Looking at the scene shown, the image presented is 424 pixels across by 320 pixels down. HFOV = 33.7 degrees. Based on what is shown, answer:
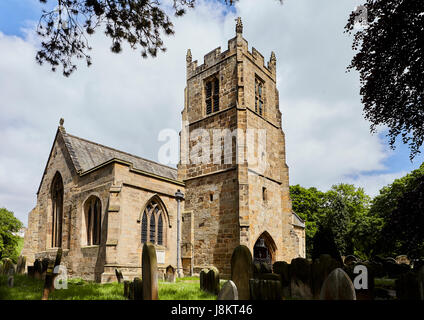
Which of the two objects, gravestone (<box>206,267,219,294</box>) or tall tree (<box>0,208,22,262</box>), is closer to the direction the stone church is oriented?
the gravestone

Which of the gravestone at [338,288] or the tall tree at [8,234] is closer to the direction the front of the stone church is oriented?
the gravestone

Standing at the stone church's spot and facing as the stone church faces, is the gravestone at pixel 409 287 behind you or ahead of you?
ahead

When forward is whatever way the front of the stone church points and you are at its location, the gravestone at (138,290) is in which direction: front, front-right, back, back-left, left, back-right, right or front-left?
front-right

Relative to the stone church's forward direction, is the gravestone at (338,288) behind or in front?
in front

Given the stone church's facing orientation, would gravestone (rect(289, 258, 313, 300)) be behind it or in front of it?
in front
